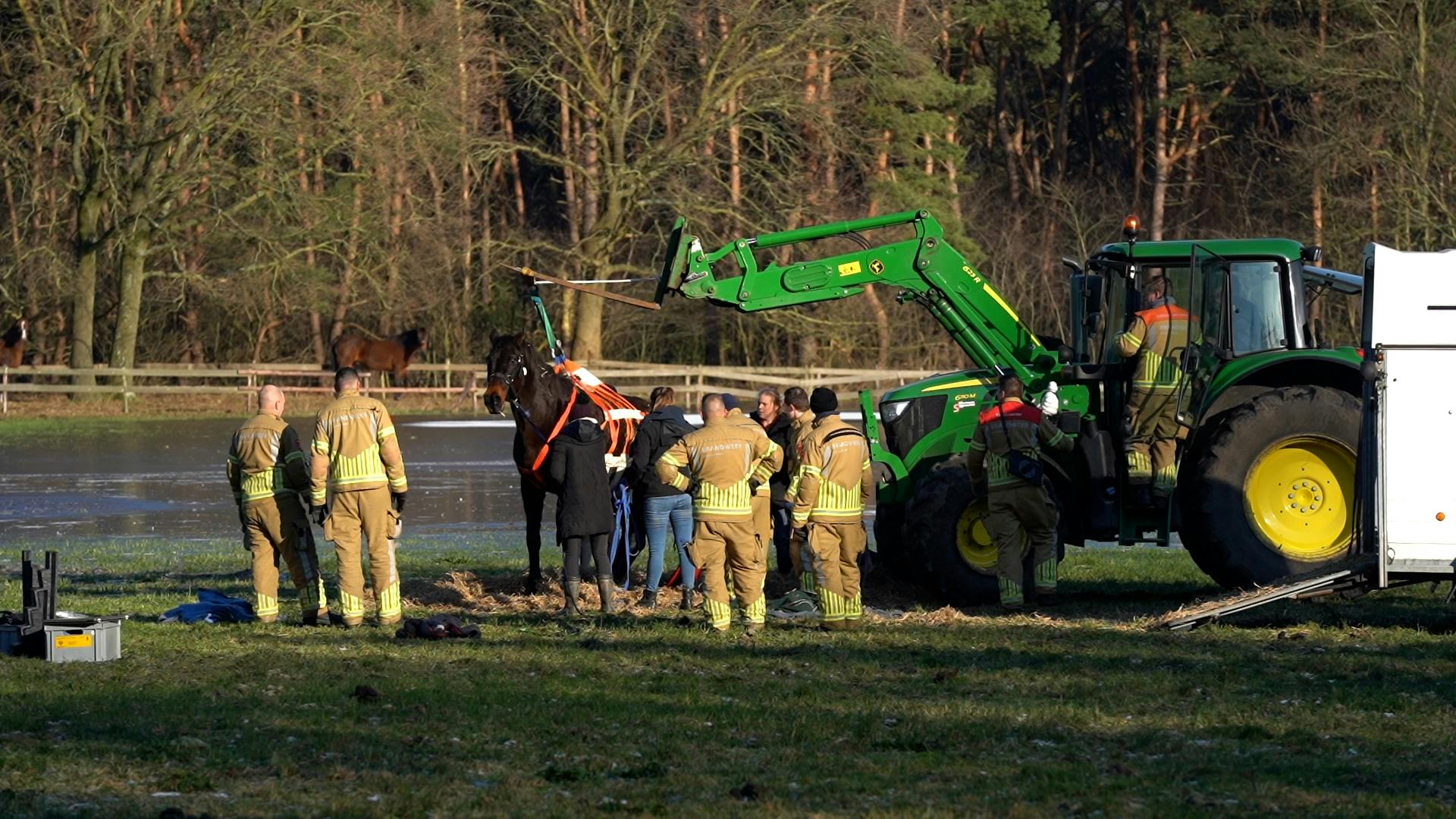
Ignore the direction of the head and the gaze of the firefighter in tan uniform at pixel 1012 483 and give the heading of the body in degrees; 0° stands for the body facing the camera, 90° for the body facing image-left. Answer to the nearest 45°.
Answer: approximately 180°

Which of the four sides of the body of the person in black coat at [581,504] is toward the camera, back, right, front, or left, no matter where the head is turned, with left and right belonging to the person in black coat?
back

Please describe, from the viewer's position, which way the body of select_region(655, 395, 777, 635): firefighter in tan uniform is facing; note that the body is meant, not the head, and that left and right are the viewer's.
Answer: facing away from the viewer

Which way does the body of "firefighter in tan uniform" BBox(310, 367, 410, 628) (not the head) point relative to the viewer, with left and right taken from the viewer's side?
facing away from the viewer

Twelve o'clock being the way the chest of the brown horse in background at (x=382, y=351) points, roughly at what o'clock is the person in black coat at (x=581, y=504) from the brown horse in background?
The person in black coat is roughly at 3 o'clock from the brown horse in background.

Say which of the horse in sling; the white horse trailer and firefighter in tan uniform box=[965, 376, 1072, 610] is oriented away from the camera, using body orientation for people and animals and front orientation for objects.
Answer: the firefighter in tan uniform

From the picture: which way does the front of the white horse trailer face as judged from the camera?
facing to the right of the viewer

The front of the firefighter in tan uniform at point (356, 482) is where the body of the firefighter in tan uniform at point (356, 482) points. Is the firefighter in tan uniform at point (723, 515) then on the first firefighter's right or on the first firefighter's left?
on the first firefighter's right

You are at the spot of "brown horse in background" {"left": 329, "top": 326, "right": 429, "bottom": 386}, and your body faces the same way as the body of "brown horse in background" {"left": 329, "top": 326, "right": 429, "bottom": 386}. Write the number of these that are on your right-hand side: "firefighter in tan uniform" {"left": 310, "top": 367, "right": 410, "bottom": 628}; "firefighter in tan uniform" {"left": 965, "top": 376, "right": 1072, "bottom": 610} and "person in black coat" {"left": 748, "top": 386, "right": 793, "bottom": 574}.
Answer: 3

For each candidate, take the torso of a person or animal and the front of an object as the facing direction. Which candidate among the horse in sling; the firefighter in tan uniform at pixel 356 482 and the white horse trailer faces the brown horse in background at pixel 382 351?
the firefighter in tan uniform

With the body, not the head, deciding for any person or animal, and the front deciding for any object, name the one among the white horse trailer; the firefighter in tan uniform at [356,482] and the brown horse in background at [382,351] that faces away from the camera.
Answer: the firefighter in tan uniform
